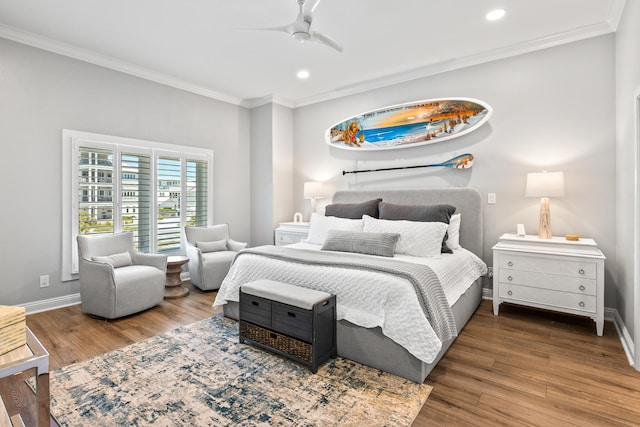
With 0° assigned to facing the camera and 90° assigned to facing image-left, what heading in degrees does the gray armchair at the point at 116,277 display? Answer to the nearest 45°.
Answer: approximately 315°

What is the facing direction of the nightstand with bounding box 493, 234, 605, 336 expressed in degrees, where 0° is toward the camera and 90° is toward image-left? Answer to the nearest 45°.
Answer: approximately 0°

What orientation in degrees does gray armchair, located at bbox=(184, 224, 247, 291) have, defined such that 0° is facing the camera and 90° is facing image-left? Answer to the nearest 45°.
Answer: approximately 315°

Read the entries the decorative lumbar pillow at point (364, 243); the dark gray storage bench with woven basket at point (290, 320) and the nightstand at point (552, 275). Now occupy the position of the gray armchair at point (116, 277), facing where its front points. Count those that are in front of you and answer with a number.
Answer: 3

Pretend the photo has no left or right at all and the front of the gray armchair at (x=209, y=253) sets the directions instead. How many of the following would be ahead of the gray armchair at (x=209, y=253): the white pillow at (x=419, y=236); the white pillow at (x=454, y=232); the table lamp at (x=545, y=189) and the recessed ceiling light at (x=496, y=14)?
4
